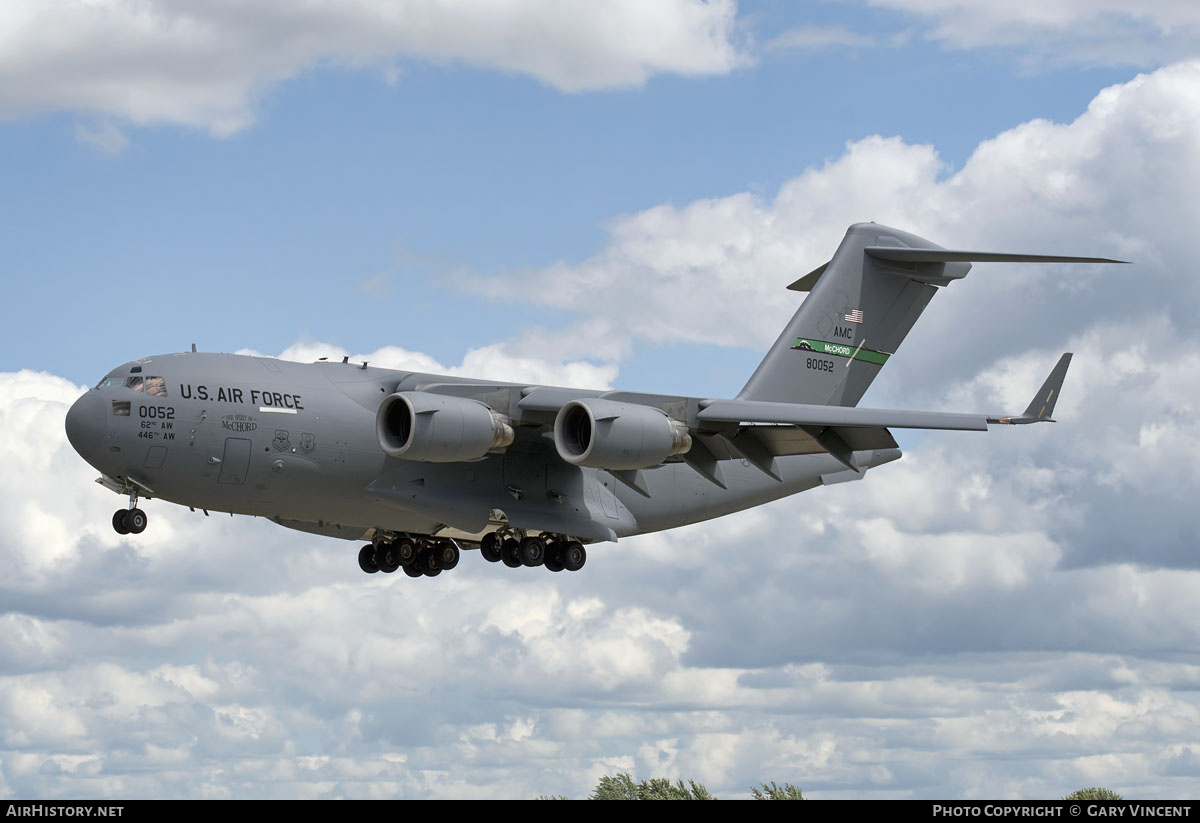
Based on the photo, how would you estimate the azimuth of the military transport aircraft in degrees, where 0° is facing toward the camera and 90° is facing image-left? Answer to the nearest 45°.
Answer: approximately 45°
